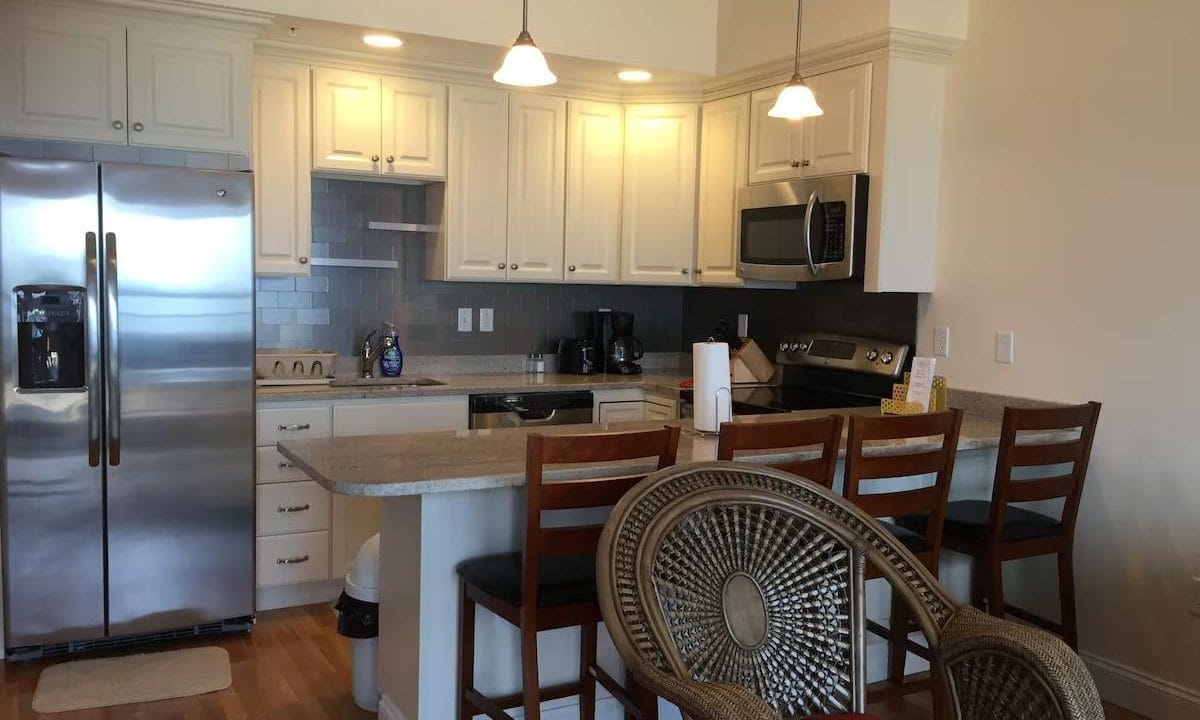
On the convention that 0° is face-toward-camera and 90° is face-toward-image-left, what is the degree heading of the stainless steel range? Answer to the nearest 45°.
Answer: approximately 45°

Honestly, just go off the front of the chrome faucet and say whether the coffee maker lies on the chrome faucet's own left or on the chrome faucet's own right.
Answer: on the chrome faucet's own left

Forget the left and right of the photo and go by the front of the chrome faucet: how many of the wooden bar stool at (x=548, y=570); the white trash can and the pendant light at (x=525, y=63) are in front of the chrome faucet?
3

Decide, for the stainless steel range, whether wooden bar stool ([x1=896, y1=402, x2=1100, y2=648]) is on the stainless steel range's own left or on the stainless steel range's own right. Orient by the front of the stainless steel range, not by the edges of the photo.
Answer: on the stainless steel range's own left

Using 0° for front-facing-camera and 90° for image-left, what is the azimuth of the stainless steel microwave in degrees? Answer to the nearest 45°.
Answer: approximately 45°

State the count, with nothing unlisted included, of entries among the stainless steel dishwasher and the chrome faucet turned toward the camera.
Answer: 2
